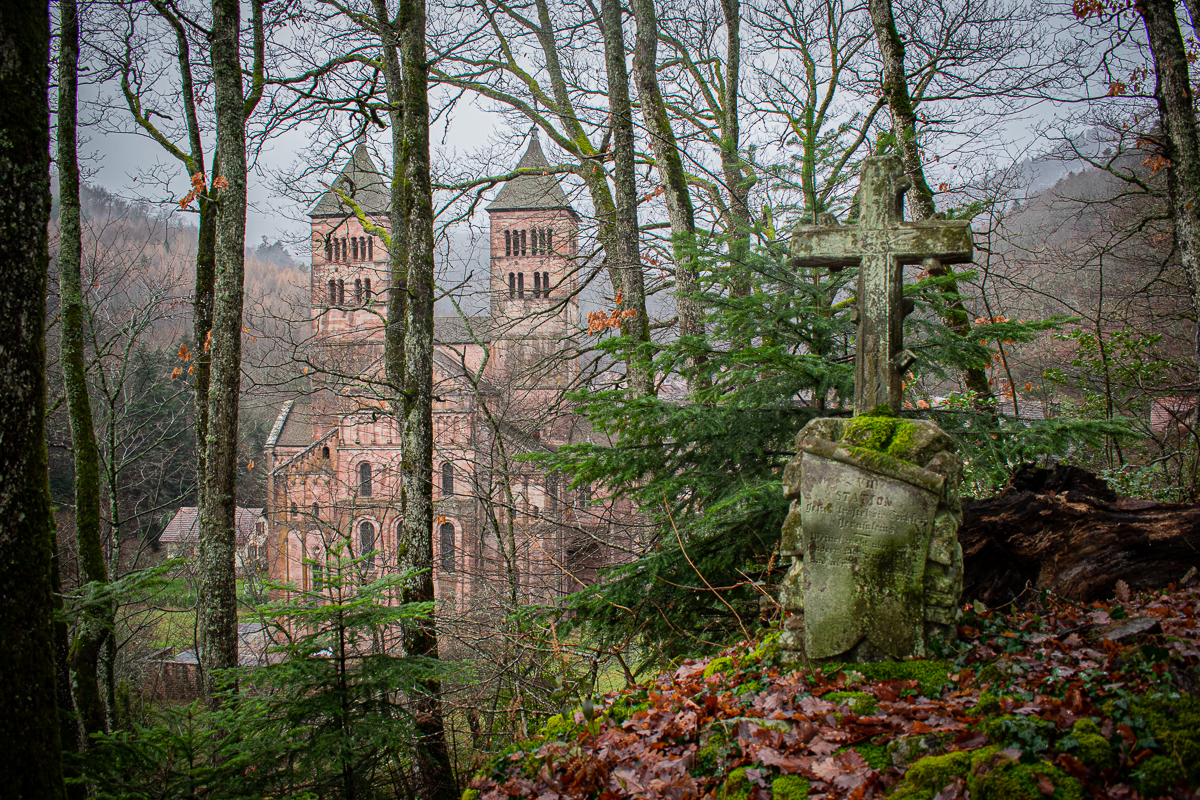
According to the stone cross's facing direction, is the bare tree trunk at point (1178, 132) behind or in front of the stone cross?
behind

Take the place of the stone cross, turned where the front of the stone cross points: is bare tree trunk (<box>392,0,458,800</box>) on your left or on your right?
on your right

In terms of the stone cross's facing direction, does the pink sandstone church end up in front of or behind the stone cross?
behind

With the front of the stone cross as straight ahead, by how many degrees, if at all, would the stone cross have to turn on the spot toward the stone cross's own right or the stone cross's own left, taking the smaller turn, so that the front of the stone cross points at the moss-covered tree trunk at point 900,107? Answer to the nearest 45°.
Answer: approximately 180°

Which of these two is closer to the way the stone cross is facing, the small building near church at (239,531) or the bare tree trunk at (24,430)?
the bare tree trunk

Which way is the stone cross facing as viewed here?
toward the camera

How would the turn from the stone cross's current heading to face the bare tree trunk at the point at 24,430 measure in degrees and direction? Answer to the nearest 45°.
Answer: approximately 45° to its right

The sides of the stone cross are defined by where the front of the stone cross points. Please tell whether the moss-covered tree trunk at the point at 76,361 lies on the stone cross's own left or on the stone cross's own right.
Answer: on the stone cross's own right

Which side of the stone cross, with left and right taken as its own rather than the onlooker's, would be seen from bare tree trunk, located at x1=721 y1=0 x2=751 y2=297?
back
